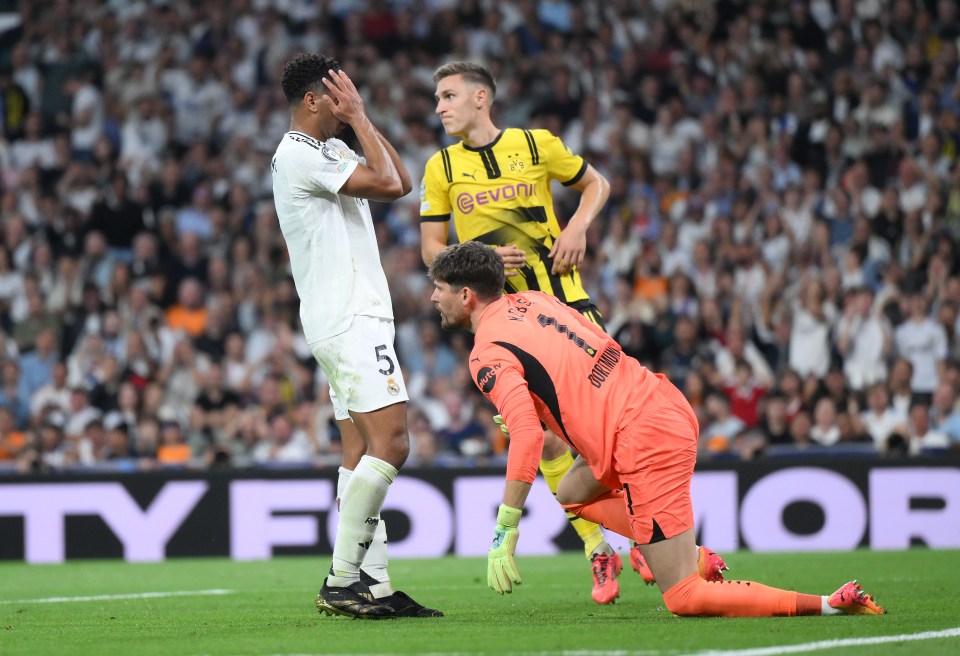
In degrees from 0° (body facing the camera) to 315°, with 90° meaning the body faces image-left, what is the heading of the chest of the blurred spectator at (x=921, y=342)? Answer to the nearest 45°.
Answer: approximately 0°

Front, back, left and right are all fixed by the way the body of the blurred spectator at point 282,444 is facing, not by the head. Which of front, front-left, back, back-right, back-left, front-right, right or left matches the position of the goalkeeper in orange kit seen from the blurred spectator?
front

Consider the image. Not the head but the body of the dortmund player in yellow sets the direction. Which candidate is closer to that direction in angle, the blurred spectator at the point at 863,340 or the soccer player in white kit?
the soccer player in white kit

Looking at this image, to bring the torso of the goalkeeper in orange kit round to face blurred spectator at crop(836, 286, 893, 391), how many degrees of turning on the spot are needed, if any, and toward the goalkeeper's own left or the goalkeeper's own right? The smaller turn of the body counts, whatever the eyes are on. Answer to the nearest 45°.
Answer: approximately 90° to the goalkeeper's own right

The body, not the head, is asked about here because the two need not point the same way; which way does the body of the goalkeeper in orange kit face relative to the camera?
to the viewer's left

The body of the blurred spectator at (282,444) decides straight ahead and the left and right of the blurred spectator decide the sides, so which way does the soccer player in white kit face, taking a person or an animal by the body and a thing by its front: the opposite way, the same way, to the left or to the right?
to the left

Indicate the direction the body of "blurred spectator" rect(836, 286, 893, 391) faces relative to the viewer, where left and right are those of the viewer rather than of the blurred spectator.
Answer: facing the viewer

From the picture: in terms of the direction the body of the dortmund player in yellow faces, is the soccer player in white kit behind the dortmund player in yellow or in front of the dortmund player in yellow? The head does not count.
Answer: in front

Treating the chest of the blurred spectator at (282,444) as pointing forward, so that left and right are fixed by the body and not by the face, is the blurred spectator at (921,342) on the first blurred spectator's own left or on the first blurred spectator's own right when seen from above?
on the first blurred spectator's own left

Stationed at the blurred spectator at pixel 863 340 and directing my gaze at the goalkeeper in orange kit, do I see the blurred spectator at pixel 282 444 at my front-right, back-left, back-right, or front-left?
front-right

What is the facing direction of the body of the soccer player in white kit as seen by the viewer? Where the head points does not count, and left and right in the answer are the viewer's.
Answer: facing to the right of the viewer

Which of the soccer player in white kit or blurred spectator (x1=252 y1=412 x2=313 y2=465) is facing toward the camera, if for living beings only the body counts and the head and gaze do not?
the blurred spectator

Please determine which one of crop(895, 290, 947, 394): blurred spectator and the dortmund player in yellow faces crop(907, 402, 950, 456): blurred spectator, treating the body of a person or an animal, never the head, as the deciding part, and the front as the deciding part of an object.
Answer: crop(895, 290, 947, 394): blurred spectator

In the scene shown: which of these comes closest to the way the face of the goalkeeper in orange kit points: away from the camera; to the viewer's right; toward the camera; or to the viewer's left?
to the viewer's left

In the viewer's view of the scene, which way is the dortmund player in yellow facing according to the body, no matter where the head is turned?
toward the camera

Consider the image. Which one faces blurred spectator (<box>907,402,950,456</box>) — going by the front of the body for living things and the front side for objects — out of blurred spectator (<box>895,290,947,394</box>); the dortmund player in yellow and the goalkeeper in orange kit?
blurred spectator (<box>895,290,947,394</box>)

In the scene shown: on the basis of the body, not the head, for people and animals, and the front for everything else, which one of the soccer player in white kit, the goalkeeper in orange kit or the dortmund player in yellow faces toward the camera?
the dortmund player in yellow
